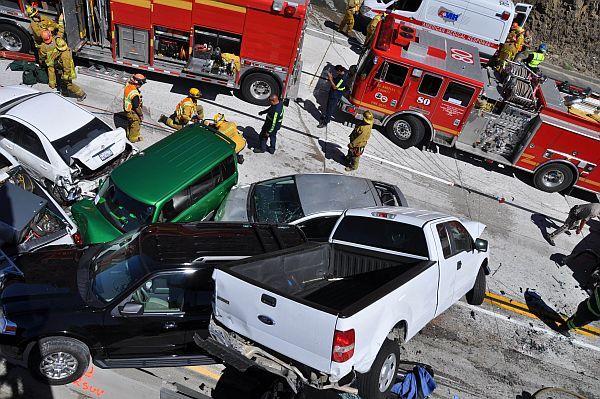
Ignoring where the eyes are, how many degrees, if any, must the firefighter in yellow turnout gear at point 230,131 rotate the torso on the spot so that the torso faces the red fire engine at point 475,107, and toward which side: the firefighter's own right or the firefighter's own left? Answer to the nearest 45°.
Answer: approximately 180°

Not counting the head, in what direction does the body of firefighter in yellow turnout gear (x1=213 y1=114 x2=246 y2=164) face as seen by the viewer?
to the viewer's left

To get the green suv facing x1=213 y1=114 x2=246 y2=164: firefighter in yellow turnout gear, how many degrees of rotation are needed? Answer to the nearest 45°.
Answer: approximately 180°

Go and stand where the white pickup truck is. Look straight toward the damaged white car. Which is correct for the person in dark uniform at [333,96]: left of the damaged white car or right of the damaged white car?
right

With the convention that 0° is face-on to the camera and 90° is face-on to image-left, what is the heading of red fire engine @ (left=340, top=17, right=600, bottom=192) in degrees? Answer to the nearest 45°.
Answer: approximately 90°

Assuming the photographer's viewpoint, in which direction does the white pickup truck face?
facing away from the viewer and to the right of the viewer

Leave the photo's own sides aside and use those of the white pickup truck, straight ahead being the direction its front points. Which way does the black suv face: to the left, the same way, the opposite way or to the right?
the opposite way

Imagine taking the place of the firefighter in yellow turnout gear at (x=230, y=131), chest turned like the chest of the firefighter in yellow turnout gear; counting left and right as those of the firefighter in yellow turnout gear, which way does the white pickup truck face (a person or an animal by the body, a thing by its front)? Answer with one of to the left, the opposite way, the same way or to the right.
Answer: the opposite way

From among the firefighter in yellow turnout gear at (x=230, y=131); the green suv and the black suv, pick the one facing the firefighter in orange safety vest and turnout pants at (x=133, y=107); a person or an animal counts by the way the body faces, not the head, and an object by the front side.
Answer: the firefighter in yellow turnout gear at (x=230, y=131)

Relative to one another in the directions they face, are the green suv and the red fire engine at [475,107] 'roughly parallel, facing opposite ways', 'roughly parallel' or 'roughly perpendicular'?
roughly perpendicular

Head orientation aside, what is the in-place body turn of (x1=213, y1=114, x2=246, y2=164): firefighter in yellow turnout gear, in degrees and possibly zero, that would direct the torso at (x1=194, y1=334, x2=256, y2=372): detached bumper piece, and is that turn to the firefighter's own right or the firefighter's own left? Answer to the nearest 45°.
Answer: approximately 90° to the firefighter's own left

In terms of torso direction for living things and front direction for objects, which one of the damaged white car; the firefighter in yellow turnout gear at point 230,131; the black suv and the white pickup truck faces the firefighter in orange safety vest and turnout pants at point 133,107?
the firefighter in yellow turnout gear at point 230,131

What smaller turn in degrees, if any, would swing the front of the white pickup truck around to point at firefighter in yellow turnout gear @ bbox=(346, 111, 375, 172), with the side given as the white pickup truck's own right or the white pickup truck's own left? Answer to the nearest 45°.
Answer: approximately 45° to the white pickup truck's own left

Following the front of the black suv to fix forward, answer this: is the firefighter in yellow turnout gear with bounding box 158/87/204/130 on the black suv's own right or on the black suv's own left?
on the black suv's own right

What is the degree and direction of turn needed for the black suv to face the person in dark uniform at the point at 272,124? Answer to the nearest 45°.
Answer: approximately 135° to its right

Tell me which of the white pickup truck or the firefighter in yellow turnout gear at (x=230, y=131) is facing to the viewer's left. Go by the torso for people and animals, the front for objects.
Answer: the firefighter in yellow turnout gear
